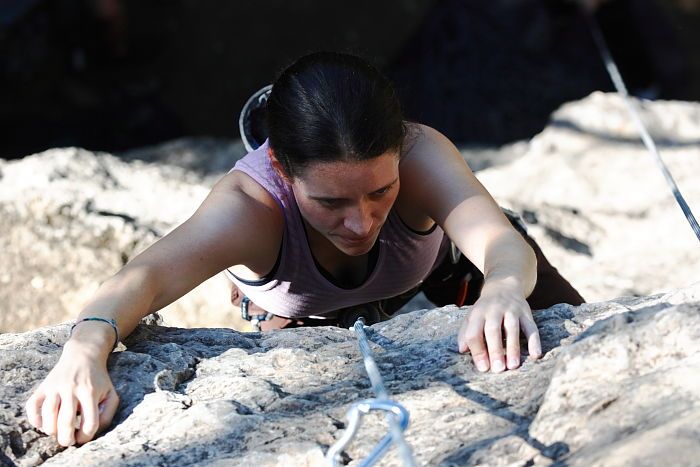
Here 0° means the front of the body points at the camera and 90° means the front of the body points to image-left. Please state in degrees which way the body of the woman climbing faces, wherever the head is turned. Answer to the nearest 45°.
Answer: approximately 0°
